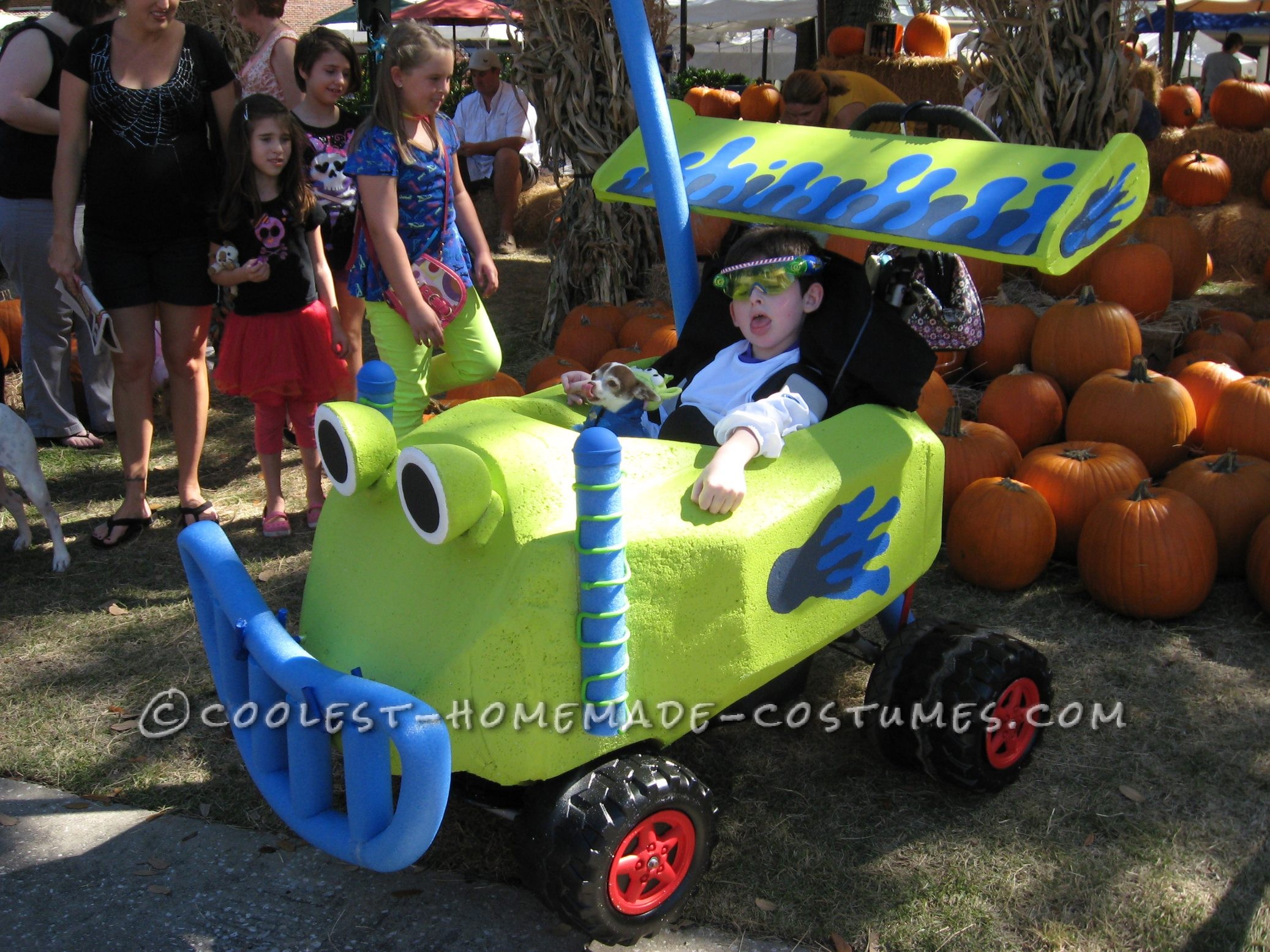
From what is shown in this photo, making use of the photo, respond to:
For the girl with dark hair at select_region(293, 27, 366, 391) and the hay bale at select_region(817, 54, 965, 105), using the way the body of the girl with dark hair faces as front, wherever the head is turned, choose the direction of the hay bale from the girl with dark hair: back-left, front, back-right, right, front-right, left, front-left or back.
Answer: left

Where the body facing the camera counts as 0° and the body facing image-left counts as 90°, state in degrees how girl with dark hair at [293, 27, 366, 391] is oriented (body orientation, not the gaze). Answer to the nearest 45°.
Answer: approximately 315°

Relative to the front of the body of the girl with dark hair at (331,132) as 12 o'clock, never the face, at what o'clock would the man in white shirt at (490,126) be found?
The man in white shirt is roughly at 8 o'clock from the girl with dark hair.

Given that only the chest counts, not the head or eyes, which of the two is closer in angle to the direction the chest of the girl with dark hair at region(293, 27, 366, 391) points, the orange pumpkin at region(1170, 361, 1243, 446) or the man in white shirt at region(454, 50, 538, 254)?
the orange pumpkin
